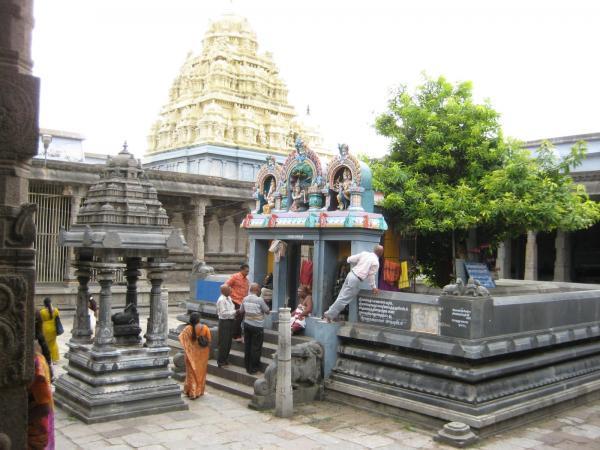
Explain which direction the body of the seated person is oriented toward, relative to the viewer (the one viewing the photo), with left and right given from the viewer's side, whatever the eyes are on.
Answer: facing the viewer and to the left of the viewer

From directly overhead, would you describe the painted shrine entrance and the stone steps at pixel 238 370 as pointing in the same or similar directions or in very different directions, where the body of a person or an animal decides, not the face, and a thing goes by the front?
same or similar directions

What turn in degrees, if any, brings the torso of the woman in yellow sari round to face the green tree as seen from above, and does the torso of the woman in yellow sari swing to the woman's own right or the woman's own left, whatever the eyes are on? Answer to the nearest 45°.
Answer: approximately 90° to the woman's own right

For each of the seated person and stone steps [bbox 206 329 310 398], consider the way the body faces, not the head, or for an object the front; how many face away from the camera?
0

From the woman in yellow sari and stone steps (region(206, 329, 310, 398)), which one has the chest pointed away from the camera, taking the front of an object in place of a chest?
the woman in yellow sari

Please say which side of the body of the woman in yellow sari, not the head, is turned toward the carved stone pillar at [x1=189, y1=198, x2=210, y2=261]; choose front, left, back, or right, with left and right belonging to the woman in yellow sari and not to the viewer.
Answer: front

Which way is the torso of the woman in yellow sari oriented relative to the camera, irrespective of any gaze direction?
away from the camera

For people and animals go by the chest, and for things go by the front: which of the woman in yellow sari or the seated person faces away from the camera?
the woman in yellow sari

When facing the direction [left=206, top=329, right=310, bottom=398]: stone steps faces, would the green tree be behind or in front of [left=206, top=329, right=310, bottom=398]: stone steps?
behind

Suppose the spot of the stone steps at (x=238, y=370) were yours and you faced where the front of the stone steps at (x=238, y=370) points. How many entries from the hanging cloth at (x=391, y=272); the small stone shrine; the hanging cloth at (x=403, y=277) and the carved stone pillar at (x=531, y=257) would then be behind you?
3

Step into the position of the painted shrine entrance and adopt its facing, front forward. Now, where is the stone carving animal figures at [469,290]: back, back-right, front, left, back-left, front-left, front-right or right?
left

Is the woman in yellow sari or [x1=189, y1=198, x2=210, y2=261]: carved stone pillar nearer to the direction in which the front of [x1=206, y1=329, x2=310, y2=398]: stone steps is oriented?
the woman in yellow sari
